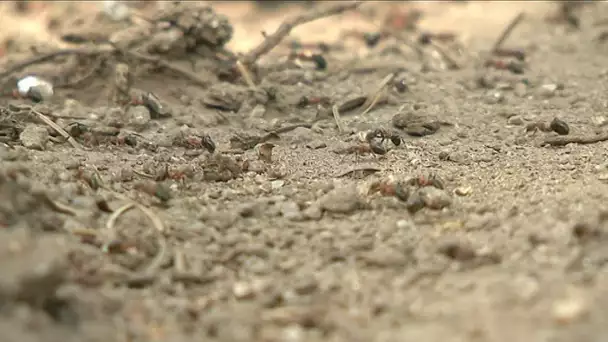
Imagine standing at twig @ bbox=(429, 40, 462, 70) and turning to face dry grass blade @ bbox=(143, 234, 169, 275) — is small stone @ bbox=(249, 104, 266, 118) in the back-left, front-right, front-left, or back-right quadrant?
front-right

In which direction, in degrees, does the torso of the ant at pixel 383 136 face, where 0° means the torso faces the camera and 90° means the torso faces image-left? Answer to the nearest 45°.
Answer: approximately 90°

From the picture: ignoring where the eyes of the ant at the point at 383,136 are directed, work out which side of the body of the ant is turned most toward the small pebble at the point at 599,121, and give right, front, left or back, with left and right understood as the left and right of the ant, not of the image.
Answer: back

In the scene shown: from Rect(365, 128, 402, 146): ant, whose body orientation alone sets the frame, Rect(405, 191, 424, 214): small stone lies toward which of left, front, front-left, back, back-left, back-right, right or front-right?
left

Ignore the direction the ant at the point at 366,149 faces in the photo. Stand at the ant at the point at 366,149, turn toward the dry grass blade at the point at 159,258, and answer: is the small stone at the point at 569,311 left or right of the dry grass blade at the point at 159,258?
left

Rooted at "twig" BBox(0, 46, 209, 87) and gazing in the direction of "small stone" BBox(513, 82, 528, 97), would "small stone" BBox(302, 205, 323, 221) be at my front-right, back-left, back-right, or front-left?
front-right

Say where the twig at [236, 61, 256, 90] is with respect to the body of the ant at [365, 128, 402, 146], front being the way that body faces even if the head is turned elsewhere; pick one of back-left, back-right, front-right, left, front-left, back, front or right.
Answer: front-right

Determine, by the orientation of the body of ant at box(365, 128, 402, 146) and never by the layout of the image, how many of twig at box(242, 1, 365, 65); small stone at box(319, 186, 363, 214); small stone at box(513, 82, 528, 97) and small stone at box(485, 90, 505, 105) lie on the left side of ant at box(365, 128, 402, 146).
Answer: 1

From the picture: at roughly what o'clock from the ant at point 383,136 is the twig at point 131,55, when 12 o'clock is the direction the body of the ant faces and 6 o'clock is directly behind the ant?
The twig is roughly at 1 o'clock from the ant.
